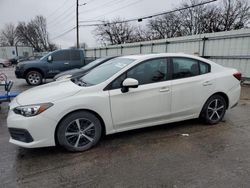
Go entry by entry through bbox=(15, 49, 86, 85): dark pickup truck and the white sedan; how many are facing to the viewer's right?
0

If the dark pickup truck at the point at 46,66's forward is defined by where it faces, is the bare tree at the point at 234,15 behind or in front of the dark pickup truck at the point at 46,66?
behind

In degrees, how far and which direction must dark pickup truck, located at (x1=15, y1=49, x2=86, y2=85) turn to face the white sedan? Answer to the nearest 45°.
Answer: approximately 90° to its left

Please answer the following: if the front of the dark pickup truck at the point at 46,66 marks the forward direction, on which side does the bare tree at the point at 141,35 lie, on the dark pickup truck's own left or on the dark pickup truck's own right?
on the dark pickup truck's own right

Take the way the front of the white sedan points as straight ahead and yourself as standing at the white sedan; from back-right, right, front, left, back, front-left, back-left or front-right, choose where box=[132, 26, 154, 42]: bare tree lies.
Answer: back-right

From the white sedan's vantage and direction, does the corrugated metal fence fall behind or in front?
behind

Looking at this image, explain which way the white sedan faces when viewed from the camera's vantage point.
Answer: facing the viewer and to the left of the viewer

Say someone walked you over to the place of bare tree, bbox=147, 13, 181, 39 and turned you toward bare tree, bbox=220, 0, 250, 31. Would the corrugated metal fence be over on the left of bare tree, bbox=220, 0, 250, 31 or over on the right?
right

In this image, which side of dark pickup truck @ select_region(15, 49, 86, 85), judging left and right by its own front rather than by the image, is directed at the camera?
left
